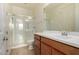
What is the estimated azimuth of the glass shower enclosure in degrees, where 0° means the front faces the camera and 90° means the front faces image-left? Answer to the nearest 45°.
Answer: approximately 315°

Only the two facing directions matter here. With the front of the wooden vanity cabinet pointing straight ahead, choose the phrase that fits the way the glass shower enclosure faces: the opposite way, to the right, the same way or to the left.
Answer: to the left

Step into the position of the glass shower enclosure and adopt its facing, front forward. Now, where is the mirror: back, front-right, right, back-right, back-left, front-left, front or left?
front-left

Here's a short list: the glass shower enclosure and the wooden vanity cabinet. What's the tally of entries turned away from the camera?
0

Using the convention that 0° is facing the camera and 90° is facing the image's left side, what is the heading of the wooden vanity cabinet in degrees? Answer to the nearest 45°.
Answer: approximately 45°
